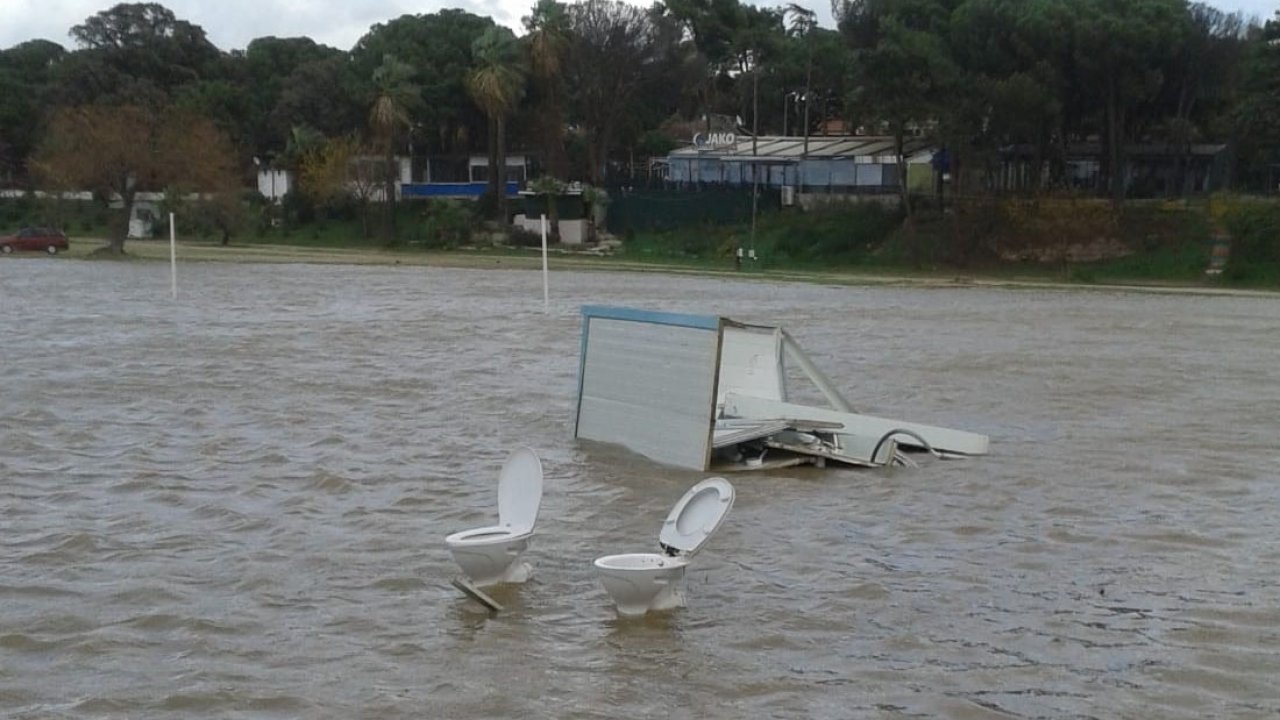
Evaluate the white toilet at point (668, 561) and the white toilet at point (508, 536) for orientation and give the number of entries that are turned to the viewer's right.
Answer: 0

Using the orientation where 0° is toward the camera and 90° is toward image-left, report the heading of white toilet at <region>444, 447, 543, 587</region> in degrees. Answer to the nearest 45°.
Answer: approximately 45°

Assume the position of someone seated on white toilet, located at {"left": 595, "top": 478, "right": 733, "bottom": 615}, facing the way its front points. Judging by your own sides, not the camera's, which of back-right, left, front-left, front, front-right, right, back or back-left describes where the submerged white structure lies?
back-right

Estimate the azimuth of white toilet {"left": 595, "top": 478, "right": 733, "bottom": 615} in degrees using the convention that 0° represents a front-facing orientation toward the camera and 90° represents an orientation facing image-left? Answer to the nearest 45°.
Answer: approximately 45°

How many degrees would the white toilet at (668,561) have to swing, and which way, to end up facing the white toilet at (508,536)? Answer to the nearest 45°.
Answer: approximately 90° to its right

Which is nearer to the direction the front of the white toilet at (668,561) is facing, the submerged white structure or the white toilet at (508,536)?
the white toilet

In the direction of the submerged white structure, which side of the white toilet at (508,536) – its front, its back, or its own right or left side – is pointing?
back
